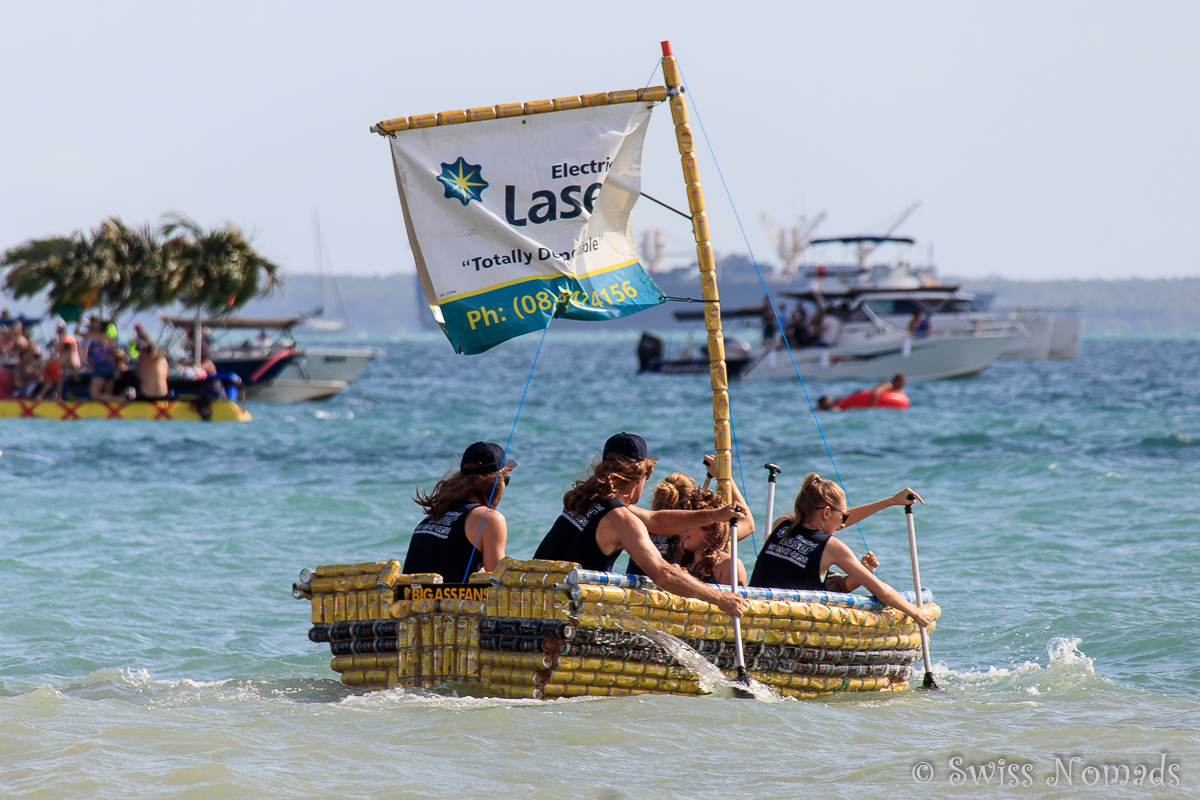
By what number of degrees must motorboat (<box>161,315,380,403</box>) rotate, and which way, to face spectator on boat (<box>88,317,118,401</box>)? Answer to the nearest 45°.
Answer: approximately 135° to its right

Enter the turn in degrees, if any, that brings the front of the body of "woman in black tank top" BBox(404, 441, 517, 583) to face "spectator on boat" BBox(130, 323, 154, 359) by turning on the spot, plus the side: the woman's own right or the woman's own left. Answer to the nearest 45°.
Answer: approximately 45° to the woman's own left

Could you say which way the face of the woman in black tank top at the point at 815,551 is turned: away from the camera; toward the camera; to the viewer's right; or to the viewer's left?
to the viewer's right

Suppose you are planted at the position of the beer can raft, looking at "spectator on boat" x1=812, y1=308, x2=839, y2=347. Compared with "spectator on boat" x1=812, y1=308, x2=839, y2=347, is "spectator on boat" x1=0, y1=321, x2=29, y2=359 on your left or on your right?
left

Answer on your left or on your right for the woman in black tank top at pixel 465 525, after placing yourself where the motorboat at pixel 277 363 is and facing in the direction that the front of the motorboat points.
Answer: on your right

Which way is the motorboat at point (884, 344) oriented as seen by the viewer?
to the viewer's right

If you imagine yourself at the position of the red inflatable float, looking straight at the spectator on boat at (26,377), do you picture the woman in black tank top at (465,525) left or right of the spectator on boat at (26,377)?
left

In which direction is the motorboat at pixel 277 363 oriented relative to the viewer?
to the viewer's right

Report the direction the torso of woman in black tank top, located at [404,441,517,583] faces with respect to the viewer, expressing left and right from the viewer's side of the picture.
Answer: facing away from the viewer and to the right of the viewer

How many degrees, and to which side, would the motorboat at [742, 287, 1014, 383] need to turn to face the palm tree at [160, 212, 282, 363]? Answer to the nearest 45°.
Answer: approximately 135° to its right

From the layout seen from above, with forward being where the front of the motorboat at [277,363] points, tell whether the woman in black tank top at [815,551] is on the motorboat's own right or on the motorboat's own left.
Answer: on the motorboat's own right
